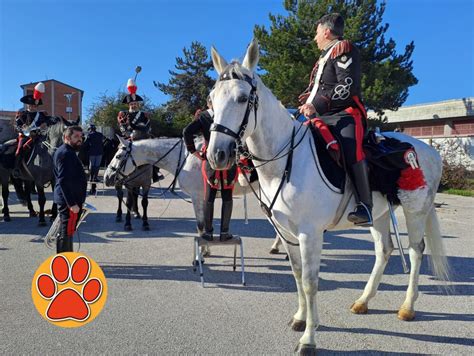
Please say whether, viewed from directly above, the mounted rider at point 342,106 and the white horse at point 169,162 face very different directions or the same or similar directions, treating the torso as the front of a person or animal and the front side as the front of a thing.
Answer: same or similar directions

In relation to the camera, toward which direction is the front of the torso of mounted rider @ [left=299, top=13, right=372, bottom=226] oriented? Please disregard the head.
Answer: to the viewer's left

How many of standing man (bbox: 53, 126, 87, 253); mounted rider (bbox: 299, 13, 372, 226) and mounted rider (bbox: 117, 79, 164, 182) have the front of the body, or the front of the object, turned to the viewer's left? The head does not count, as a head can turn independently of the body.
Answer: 1

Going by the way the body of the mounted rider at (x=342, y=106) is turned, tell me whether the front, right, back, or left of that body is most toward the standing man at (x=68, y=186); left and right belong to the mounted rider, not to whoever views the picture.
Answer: front

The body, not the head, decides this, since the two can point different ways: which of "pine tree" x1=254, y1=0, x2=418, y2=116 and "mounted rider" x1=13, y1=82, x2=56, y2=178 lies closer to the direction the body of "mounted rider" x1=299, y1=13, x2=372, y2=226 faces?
the mounted rider

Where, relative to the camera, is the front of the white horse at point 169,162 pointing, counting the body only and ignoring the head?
to the viewer's left

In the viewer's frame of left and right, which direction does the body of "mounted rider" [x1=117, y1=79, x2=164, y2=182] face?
facing the viewer

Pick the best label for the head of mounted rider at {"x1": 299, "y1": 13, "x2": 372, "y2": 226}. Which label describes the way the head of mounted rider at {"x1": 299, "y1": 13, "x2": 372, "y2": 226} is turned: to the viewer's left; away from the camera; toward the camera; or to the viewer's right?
to the viewer's left

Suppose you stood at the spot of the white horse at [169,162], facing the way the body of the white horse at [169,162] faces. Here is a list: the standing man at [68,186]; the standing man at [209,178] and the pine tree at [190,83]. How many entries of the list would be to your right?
1

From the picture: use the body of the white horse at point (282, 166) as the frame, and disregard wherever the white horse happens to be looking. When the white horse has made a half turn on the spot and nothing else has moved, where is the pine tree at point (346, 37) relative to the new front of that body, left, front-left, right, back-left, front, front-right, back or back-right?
front-left

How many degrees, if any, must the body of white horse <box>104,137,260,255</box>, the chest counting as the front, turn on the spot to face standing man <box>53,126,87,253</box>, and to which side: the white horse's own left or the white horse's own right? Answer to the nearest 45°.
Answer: approximately 45° to the white horse's own left

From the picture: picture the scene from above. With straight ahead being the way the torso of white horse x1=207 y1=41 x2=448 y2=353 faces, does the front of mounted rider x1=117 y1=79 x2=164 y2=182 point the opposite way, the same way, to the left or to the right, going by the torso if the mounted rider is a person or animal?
to the left
